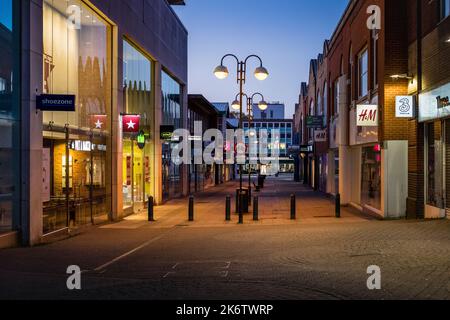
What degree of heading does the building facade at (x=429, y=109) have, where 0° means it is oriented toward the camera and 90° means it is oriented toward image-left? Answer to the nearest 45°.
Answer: approximately 45°

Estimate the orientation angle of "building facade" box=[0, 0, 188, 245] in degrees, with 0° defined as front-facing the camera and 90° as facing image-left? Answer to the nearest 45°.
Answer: approximately 315°

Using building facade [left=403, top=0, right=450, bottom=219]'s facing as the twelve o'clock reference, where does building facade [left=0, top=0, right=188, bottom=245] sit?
building facade [left=0, top=0, right=188, bottom=245] is roughly at 1 o'clock from building facade [left=403, top=0, right=450, bottom=219].

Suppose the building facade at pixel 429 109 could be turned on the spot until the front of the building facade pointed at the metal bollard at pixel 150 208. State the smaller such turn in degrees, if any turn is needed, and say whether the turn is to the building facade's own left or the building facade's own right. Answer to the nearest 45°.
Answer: approximately 45° to the building facade's own right

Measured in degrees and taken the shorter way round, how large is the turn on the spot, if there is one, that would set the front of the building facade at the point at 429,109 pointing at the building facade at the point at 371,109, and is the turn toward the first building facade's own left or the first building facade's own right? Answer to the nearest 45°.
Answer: approximately 90° to the first building facade's own right
